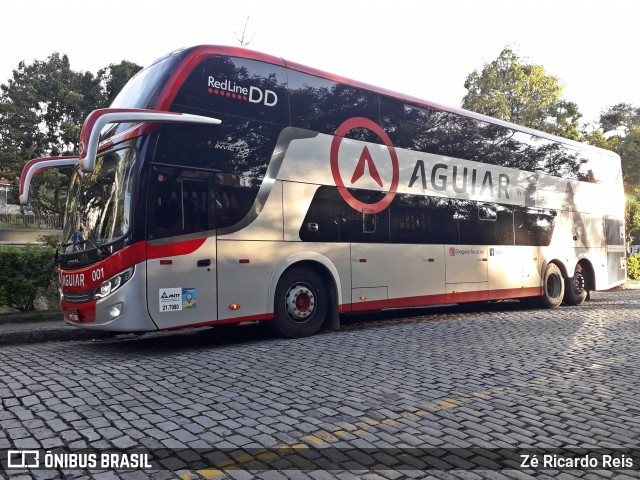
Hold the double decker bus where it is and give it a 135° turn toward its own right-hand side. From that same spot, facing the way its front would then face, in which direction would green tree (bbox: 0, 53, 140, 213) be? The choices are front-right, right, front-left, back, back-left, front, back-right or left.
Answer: front-left

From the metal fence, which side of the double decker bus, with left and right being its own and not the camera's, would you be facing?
right

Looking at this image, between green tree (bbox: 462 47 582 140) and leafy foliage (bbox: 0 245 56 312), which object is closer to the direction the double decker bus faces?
the leafy foliage

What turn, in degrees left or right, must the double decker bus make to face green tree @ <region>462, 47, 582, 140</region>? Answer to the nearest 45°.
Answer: approximately 180°

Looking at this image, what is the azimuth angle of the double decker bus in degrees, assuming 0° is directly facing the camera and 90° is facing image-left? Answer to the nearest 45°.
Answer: approximately 45°
